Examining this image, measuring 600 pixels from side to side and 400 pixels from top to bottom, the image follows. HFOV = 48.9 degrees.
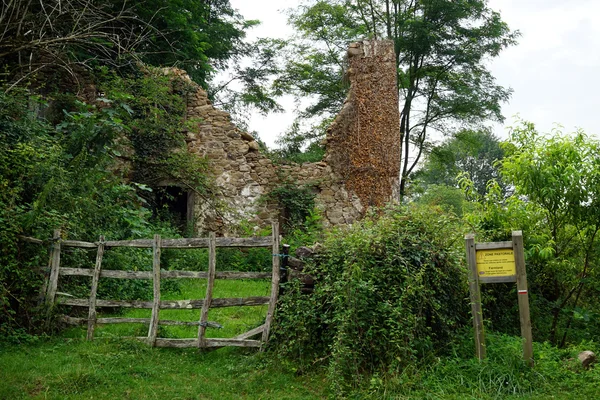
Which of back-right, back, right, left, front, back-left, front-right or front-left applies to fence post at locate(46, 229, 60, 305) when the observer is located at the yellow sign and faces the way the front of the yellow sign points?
right

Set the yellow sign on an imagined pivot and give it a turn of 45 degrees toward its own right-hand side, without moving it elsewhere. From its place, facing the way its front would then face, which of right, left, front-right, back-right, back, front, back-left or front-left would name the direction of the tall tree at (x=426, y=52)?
back-right

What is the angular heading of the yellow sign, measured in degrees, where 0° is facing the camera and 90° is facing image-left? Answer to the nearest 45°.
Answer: approximately 0°

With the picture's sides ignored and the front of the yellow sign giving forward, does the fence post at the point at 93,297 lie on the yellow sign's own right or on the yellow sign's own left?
on the yellow sign's own right

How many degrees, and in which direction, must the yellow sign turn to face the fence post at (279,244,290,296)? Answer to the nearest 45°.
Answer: approximately 90° to its right

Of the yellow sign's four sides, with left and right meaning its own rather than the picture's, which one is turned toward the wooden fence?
right
